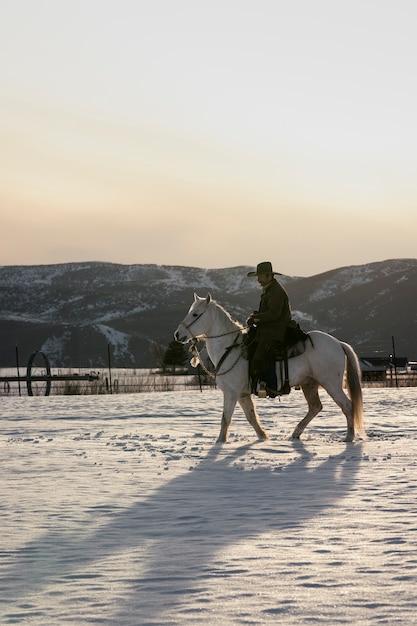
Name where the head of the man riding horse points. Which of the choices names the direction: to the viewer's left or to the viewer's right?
to the viewer's left

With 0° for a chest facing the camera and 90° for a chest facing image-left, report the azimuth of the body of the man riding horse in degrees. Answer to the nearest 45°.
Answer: approximately 90°

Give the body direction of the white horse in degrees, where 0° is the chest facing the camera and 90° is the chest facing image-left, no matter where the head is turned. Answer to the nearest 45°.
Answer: approximately 90°
